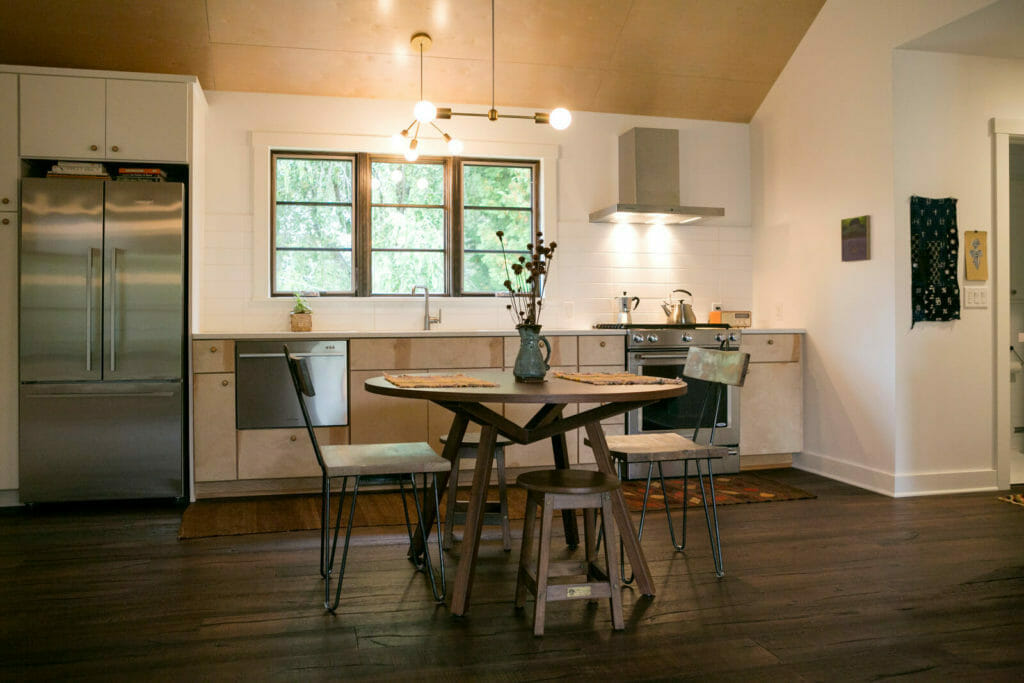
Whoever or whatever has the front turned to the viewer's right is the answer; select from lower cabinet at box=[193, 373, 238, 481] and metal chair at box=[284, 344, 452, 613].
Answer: the metal chair

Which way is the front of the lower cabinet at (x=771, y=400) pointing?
toward the camera

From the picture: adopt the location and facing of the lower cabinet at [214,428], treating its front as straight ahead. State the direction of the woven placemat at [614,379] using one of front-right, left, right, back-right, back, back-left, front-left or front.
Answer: front-left

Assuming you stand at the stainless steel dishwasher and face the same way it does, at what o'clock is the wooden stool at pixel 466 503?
The wooden stool is roughly at 11 o'clock from the stainless steel dishwasher.

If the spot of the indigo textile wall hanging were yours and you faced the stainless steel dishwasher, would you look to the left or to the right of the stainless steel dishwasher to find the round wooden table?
left

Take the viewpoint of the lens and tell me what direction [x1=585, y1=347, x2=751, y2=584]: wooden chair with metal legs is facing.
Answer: facing the viewer and to the left of the viewer

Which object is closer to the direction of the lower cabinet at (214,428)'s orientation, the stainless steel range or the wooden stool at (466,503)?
the wooden stool

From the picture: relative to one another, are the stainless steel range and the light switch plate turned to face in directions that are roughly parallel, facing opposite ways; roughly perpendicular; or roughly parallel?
roughly parallel

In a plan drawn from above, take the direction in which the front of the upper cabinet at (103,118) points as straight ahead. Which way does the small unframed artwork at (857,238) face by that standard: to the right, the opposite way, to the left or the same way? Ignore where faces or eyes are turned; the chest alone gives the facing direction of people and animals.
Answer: to the right

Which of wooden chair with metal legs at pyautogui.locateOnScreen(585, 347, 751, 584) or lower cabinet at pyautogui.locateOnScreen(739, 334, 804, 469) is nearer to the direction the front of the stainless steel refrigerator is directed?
the wooden chair with metal legs

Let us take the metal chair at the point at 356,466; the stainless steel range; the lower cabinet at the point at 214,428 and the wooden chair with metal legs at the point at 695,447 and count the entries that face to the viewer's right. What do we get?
1

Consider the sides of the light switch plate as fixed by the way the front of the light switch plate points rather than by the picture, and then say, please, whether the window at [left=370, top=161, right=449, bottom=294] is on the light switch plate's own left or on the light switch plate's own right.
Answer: on the light switch plate's own right

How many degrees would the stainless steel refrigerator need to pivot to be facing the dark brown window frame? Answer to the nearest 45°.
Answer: approximately 90° to its left

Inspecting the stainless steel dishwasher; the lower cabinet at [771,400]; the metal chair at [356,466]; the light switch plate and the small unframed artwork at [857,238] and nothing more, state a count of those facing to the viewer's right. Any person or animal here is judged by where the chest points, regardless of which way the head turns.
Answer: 1

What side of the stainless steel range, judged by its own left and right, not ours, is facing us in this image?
front

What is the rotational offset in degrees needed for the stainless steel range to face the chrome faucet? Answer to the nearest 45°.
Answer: approximately 90° to its right

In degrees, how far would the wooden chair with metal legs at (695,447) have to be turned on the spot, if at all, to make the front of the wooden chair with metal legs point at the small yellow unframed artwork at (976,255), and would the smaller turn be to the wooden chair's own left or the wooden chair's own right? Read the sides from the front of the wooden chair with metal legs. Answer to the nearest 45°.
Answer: approximately 180°

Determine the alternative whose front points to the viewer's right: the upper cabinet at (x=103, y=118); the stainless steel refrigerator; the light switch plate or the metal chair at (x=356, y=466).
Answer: the metal chair

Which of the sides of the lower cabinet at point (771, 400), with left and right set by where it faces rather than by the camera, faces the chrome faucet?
right
